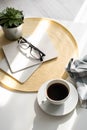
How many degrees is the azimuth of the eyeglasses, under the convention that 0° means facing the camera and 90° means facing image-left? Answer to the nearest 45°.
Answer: approximately 45°
